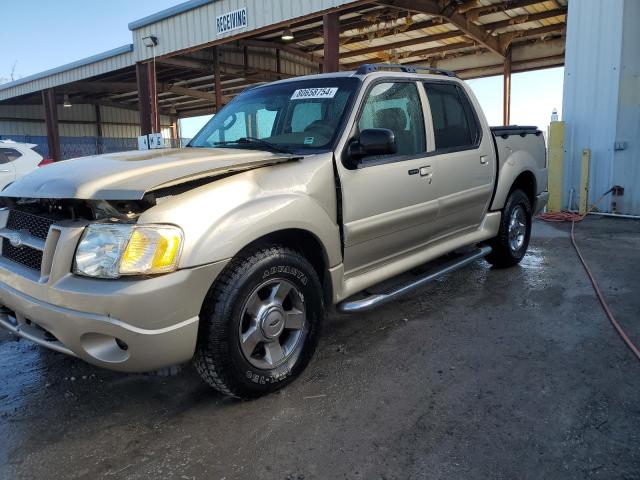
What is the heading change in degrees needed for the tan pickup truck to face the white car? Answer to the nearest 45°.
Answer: approximately 90° to its right

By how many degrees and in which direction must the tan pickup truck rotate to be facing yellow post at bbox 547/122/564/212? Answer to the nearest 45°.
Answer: approximately 180°

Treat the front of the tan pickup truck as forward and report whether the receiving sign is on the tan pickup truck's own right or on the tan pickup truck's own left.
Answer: on the tan pickup truck's own right

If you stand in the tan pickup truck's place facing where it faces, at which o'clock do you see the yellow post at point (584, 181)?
The yellow post is roughly at 6 o'clock from the tan pickup truck.

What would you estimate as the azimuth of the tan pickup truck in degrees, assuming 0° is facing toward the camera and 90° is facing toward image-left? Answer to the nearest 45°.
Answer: approximately 45°
